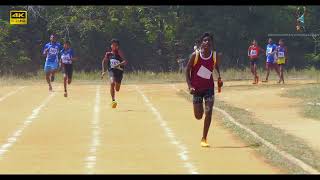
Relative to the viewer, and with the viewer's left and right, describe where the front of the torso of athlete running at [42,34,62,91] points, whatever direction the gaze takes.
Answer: facing the viewer

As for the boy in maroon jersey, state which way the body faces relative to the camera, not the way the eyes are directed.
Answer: toward the camera
